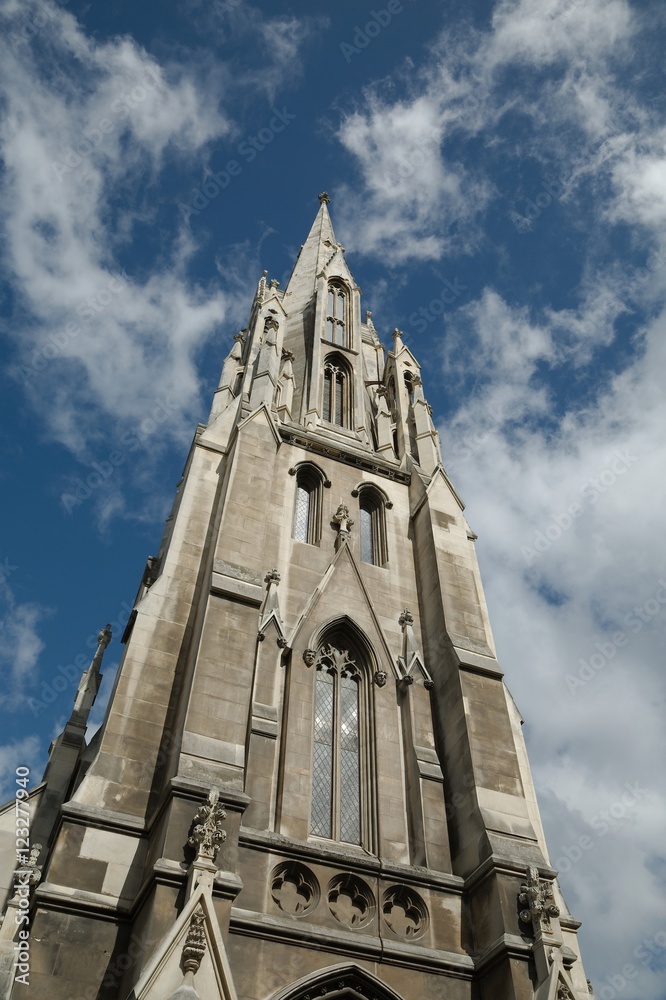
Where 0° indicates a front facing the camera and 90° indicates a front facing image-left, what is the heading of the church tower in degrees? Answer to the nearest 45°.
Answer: approximately 0°
